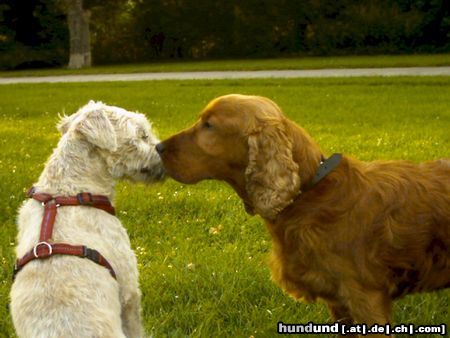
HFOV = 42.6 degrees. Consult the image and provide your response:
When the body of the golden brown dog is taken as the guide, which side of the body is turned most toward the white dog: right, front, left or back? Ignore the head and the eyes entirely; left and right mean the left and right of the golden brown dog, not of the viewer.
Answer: front

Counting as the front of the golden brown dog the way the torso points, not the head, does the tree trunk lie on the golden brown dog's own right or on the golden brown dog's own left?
on the golden brown dog's own right

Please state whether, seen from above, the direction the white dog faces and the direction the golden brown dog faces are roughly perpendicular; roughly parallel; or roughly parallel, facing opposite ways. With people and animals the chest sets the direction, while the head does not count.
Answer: roughly perpendicular

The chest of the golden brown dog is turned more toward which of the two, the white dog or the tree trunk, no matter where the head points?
the white dog

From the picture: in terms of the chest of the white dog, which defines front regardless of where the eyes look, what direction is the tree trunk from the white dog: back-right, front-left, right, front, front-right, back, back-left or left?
front-left

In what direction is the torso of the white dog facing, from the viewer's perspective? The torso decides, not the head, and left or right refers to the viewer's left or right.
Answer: facing away from the viewer and to the right of the viewer

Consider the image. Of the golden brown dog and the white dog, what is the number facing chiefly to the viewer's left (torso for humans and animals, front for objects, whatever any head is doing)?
1

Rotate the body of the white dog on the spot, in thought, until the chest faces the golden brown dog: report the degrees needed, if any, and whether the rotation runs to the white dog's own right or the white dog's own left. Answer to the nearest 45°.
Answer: approximately 45° to the white dog's own right

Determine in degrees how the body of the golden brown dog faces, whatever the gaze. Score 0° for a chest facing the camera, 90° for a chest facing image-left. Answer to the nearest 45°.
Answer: approximately 90°

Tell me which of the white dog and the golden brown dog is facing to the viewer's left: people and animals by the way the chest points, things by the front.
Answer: the golden brown dog
